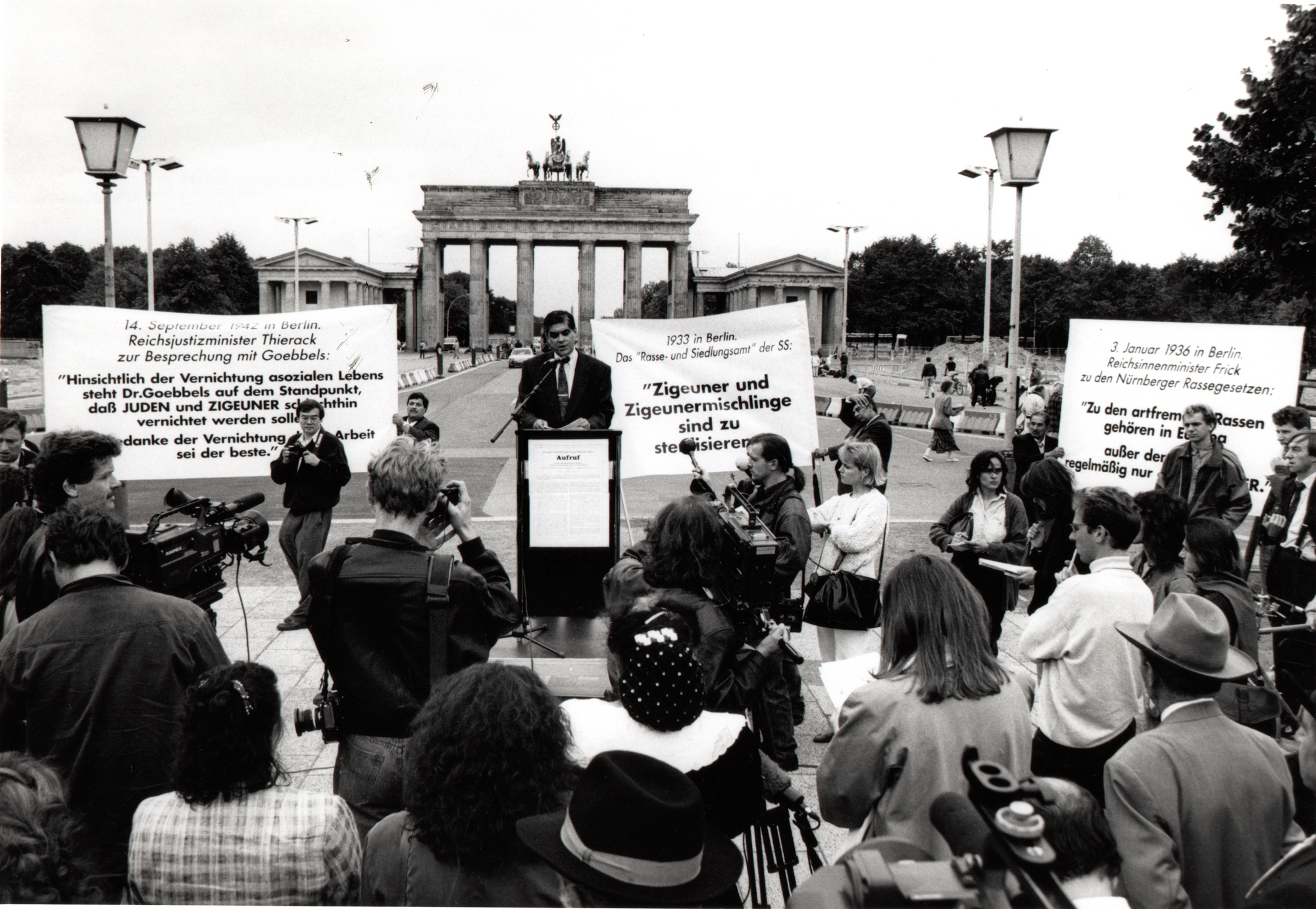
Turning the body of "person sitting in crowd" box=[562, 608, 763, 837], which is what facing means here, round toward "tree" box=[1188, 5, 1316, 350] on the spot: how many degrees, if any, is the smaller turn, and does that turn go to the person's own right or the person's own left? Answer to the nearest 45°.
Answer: approximately 45° to the person's own right

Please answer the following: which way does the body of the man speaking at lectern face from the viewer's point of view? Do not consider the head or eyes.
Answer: toward the camera

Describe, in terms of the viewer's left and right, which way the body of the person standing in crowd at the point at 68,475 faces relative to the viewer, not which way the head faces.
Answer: facing to the right of the viewer

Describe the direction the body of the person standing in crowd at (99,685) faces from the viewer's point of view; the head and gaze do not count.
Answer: away from the camera

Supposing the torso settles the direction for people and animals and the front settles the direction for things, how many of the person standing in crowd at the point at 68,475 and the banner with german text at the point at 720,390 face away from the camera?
0

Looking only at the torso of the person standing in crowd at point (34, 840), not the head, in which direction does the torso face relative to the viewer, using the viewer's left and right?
facing away from the viewer

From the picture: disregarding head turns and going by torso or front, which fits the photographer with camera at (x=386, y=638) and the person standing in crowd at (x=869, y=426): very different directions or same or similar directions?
very different directions

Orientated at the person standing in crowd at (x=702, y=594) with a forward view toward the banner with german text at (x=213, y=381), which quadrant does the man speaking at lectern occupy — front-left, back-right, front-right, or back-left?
front-right

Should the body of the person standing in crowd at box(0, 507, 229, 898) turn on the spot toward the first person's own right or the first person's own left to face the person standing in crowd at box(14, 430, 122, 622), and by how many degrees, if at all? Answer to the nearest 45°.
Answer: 0° — they already face them

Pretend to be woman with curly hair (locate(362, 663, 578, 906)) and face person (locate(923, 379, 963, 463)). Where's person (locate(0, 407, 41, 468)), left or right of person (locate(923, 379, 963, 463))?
left

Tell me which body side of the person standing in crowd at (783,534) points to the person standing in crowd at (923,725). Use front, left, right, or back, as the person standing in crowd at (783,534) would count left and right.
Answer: left

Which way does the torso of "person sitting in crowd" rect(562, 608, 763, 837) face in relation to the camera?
away from the camera

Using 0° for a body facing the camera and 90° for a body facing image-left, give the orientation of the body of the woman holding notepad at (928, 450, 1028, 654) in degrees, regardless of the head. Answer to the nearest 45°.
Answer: approximately 0°

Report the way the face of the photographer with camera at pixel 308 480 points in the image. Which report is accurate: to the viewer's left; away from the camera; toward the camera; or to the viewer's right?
toward the camera

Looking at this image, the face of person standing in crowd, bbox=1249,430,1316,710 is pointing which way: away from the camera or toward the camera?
toward the camera

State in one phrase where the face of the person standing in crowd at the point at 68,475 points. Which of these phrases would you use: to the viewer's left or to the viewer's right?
to the viewer's right

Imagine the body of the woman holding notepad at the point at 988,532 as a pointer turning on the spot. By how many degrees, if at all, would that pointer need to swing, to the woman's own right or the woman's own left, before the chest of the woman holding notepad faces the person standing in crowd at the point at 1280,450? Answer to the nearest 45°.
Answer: approximately 135° to the woman's own left

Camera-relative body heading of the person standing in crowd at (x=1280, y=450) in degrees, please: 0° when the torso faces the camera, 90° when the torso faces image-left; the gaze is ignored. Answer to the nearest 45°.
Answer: approximately 45°

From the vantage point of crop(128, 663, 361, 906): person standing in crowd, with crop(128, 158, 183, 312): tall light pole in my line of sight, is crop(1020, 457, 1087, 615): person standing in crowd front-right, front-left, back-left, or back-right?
front-right
